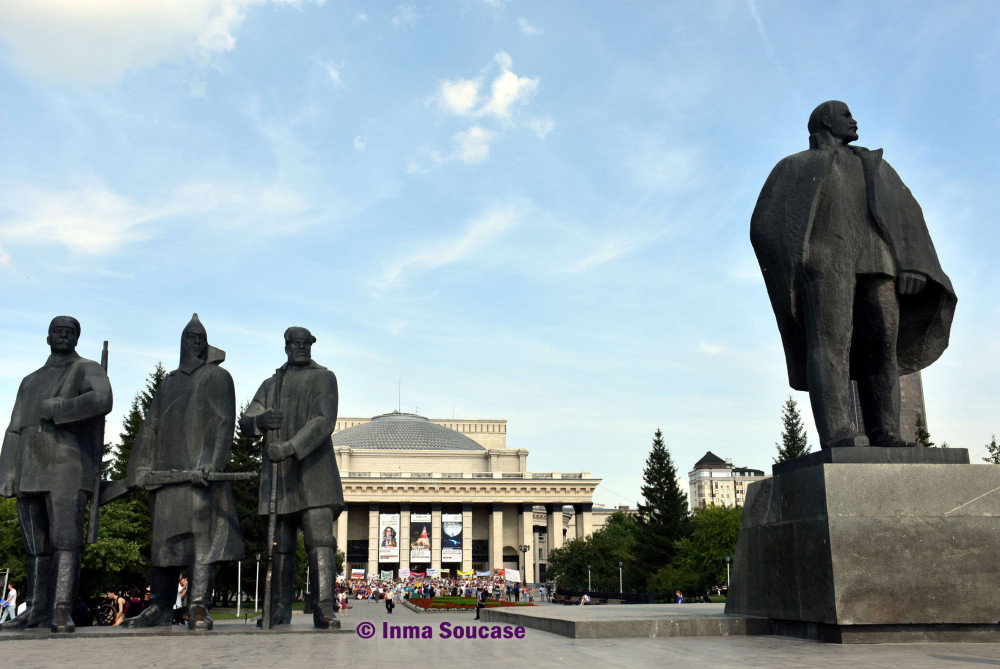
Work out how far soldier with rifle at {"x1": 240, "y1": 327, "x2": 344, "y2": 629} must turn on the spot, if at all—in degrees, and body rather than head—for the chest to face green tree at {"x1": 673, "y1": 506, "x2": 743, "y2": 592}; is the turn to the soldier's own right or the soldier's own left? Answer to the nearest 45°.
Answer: approximately 135° to the soldier's own left

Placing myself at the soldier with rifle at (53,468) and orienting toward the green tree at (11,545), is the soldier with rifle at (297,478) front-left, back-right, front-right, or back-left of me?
back-right

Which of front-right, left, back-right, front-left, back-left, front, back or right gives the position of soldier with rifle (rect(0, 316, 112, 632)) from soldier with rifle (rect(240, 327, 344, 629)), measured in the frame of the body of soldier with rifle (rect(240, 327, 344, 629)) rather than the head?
right

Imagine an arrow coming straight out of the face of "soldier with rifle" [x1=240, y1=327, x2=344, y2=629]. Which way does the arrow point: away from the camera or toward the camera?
toward the camera

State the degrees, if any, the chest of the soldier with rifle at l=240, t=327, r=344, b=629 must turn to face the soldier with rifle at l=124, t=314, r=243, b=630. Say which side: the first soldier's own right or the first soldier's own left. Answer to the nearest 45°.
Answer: approximately 90° to the first soldier's own right

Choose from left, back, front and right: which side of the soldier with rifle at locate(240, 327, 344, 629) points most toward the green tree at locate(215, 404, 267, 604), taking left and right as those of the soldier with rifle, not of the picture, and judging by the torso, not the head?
back

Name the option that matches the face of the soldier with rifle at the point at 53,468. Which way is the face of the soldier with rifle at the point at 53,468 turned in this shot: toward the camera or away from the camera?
toward the camera

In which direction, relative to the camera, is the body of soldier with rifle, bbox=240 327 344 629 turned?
toward the camera

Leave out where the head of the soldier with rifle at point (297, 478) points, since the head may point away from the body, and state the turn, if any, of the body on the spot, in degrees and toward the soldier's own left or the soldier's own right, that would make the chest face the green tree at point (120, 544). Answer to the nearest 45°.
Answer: approximately 180°
